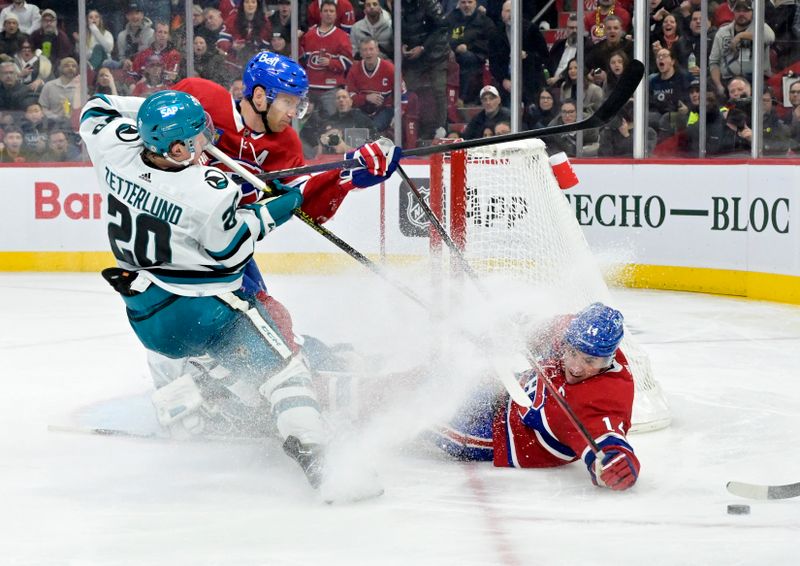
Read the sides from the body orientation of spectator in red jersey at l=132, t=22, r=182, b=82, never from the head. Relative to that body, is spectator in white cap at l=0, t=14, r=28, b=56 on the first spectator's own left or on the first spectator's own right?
on the first spectator's own right

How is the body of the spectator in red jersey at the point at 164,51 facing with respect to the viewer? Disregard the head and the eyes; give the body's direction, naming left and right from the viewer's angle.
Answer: facing the viewer

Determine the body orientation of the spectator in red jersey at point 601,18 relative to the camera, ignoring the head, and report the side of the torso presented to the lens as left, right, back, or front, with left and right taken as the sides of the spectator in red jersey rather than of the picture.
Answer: front

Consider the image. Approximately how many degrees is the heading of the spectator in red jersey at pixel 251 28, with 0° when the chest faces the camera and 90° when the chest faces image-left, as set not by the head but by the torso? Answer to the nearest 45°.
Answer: approximately 0°
